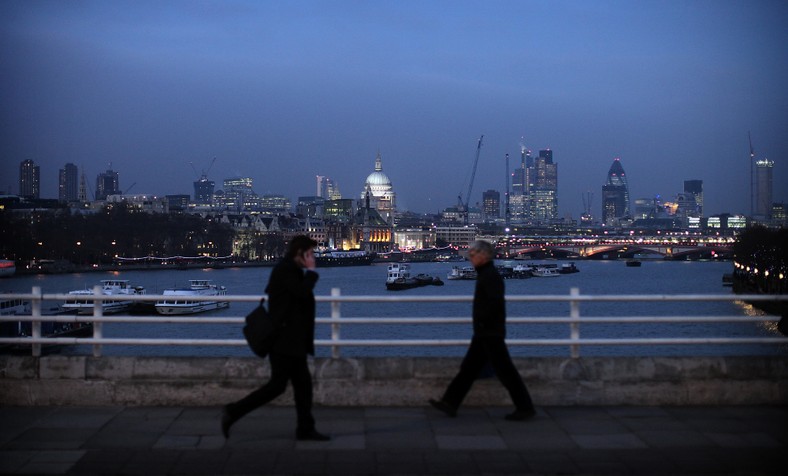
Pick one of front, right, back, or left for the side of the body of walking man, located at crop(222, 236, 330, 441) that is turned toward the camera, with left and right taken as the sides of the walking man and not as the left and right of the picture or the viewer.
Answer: right

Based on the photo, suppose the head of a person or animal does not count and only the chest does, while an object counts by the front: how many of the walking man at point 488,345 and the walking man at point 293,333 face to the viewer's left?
1

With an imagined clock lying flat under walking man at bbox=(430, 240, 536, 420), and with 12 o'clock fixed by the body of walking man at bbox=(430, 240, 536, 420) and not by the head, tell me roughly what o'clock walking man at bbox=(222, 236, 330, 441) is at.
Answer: walking man at bbox=(222, 236, 330, 441) is roughly at 11 o'clock from walking man at bbox=(430, 240, 536, 420).

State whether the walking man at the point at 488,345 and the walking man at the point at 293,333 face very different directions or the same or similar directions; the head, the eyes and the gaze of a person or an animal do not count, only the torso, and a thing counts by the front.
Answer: very different directions

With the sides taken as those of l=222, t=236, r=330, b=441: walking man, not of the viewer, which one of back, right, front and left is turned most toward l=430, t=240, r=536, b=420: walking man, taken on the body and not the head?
front

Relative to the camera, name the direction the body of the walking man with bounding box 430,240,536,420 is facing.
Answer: to the viewer's left

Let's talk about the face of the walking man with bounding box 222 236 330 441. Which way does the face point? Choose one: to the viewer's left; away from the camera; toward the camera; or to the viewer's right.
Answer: to the viewer's right
